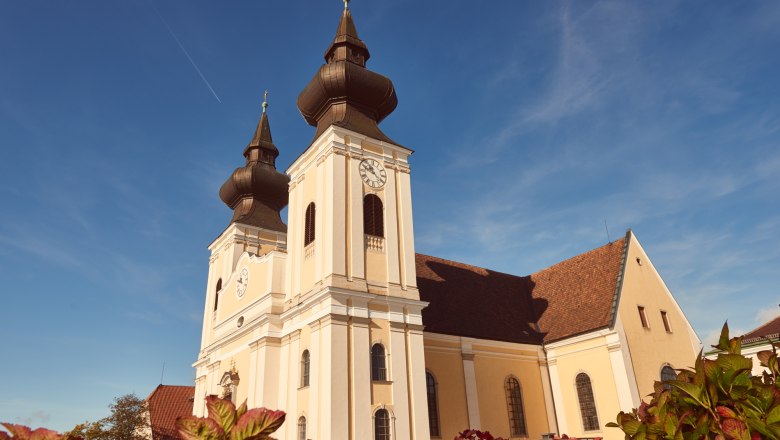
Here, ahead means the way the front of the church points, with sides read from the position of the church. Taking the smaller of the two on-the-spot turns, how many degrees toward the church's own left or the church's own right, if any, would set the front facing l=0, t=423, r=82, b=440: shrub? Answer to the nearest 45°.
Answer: approximately 45° to the church's own left

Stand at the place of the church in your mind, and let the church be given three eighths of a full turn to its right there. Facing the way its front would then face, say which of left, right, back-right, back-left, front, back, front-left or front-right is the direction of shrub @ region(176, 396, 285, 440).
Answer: back

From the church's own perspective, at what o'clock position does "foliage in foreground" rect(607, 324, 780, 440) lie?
The foliage in foreground is roughly at 10 o'clock from the church.

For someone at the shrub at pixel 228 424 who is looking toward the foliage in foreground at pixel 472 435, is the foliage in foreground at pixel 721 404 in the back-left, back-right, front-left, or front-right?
front-right

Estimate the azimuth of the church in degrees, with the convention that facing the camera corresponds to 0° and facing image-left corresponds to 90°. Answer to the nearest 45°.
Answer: approximately 45°

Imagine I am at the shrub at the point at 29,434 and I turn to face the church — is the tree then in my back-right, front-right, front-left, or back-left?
front-left

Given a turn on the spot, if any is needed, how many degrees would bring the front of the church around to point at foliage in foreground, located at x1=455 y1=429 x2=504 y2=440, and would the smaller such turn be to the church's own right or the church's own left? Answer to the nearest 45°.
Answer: approximately 45° to the church's own left
